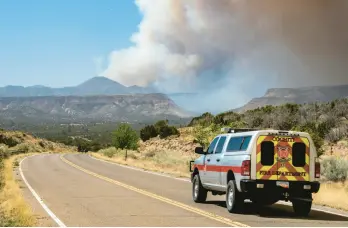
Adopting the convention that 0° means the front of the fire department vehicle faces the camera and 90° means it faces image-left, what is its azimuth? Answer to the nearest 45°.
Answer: approximately 135°

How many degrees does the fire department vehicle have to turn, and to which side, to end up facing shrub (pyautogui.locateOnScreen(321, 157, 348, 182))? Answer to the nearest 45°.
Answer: approximately 45° to its right
